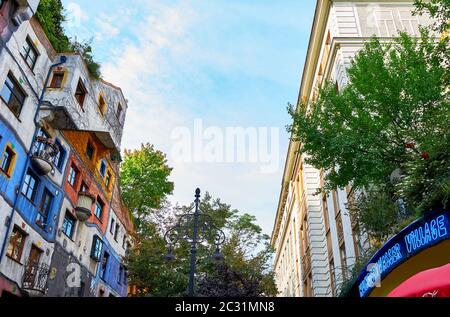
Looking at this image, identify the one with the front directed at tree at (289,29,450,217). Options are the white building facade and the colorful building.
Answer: the colorful building

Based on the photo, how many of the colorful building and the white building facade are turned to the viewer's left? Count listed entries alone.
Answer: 1

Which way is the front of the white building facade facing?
to the viewer's left

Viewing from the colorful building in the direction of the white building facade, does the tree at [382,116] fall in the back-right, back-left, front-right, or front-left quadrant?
front-right

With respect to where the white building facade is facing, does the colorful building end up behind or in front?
in front

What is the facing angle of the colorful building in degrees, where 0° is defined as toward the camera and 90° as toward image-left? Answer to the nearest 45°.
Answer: approximately 315°

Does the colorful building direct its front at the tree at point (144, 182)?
no

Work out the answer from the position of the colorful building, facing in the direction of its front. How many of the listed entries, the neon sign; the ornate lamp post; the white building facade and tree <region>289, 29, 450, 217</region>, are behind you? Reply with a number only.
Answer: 0

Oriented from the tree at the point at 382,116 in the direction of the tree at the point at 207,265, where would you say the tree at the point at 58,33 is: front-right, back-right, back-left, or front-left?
front-left

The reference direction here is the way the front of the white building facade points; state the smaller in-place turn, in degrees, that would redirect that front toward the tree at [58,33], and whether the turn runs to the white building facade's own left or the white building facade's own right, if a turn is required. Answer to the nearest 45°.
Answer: approximately 45° to the white building facade's own left

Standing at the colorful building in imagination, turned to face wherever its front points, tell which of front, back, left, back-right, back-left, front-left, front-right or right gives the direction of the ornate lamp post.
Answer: front

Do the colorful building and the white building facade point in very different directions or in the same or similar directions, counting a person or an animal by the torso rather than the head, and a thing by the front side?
very different directions

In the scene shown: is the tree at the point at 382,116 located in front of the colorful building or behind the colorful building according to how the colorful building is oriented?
in front

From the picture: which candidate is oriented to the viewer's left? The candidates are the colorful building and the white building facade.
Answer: the white building facade
